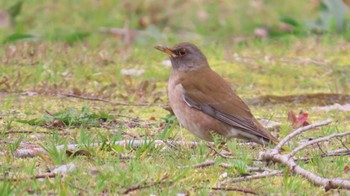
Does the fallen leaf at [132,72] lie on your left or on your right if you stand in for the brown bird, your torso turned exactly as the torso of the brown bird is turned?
on your right

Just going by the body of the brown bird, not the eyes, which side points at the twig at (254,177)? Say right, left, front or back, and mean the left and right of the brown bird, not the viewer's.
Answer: left

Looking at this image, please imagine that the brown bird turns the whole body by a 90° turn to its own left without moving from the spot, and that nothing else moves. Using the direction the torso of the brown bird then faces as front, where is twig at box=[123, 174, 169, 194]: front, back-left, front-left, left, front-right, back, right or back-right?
front

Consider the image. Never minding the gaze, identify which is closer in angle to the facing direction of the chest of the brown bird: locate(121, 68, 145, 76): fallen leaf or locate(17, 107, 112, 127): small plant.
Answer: the small plant

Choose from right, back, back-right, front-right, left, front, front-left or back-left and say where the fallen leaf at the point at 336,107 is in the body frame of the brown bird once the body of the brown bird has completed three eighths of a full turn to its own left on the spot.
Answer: left

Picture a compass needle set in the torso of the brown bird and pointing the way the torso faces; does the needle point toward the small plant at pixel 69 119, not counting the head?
yes

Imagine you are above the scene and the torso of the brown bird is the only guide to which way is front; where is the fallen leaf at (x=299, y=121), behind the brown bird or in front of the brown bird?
behind

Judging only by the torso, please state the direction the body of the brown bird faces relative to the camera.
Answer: to the viewer's left

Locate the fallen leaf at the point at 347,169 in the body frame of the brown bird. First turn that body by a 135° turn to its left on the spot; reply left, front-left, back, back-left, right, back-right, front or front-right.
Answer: front
